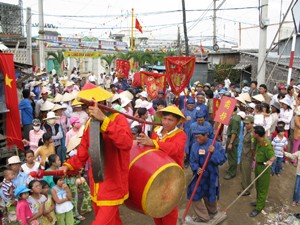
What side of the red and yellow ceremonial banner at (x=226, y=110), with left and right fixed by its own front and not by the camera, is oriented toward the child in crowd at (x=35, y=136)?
right

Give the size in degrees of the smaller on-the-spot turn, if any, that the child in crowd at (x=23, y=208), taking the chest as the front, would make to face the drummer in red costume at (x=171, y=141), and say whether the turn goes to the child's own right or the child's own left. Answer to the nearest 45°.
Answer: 0° — they already face them

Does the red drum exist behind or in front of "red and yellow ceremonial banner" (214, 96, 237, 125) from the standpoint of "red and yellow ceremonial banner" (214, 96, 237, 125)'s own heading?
in front

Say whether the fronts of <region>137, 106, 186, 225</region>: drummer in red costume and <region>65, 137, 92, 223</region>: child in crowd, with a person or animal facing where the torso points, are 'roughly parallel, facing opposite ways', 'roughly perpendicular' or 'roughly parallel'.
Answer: roughly perpendicular

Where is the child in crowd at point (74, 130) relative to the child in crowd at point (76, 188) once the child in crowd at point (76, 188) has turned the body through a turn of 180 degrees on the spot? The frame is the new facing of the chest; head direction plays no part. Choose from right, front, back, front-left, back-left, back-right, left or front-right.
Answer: front-right

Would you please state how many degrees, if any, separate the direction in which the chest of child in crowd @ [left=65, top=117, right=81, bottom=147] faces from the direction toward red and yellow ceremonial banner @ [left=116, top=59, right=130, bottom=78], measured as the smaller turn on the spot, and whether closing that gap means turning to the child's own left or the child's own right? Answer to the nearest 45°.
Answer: approximately 135° to the child's own left

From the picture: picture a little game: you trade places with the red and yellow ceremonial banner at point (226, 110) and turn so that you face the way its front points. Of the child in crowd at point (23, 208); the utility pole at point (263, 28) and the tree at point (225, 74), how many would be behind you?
2
